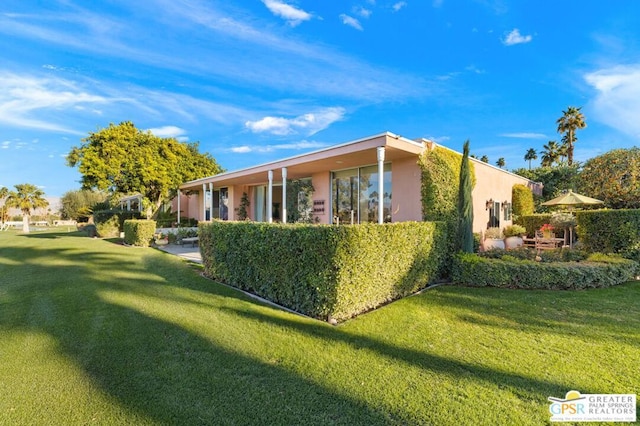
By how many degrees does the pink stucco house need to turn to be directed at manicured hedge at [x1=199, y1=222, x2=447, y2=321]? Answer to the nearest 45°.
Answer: approximately 45° to its left

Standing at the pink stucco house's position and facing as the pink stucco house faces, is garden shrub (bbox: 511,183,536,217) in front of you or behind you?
behind

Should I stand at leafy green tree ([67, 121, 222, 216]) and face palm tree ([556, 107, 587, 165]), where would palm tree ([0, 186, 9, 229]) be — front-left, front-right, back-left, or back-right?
back-left

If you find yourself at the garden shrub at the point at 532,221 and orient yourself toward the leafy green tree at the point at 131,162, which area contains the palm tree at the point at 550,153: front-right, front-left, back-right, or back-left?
back-right

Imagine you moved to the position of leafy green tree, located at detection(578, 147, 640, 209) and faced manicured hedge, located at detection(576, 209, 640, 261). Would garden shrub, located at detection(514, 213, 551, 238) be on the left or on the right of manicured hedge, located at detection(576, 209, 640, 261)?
right

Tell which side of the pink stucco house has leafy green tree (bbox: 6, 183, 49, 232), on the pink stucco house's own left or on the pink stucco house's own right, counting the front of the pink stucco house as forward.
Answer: on the pink stucco house's own right

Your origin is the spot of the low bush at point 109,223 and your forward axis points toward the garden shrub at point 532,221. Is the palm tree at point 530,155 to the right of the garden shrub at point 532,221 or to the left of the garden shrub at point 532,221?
left

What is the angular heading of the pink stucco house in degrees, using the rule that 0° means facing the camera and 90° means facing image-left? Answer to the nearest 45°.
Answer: approximately 45°

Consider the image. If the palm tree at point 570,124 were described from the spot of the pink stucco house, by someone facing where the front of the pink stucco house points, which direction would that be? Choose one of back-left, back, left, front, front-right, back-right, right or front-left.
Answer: back

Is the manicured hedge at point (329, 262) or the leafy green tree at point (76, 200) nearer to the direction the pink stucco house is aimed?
the manicured hedge

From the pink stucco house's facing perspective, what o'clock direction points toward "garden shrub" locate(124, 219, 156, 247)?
The garden shrub is roughly at 2 o'clock from the pink stucco house.
